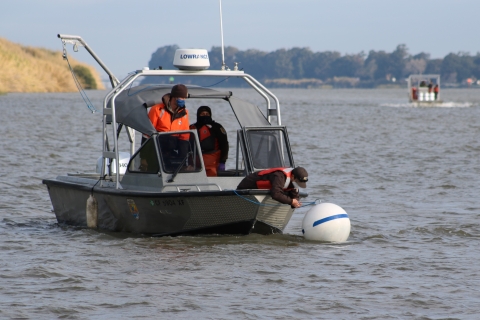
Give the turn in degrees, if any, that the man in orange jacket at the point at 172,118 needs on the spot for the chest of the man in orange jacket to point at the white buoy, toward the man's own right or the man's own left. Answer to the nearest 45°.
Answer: approximately 45° to the man's own left

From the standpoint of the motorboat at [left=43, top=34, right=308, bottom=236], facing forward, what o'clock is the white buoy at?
The white buoy is roughly at 11 o'clock from the motorboat.

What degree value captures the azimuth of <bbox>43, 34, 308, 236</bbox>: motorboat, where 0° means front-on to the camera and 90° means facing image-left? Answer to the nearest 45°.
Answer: approximately 315°
